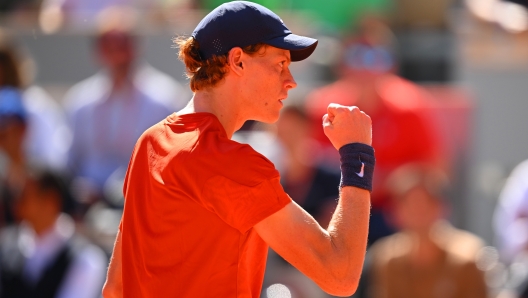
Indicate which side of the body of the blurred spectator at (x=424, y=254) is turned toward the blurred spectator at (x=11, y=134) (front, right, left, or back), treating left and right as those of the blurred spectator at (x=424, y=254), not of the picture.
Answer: right

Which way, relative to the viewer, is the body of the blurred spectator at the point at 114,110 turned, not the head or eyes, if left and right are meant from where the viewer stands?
facing the viewer

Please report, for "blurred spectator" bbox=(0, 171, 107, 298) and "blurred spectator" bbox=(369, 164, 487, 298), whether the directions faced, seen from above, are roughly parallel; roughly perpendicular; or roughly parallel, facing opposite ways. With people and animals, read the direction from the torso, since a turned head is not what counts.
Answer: roughly parallel

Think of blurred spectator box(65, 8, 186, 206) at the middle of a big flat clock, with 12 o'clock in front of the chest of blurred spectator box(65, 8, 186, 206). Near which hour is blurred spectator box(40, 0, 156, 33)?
blurred spectator box(40, 0, 156, 33) is roughly at 6 o'clock from blurred spectator box(65, 8, 186, 206).

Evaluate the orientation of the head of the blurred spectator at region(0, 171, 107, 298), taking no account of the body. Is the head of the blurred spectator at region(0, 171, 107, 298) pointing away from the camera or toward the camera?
toward the camera

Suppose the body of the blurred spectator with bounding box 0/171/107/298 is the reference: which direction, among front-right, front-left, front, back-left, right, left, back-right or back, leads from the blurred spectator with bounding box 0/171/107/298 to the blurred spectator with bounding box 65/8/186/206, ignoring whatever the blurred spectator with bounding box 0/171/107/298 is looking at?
back

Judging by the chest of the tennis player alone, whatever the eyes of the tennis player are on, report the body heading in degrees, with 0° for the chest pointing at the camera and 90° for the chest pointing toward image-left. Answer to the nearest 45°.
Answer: approximately 225°

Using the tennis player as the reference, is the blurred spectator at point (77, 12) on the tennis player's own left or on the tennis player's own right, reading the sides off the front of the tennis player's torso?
on the tennis player's own left

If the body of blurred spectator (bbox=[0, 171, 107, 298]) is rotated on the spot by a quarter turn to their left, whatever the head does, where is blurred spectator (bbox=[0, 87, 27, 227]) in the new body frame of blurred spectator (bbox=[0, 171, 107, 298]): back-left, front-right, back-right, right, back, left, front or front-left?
back-left

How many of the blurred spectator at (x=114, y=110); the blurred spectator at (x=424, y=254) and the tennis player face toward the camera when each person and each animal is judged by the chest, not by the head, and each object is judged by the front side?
2

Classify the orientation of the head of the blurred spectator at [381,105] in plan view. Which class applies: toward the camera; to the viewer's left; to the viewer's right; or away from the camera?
toward the camera

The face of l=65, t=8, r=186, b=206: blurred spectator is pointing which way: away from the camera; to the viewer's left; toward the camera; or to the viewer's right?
toward the camera
